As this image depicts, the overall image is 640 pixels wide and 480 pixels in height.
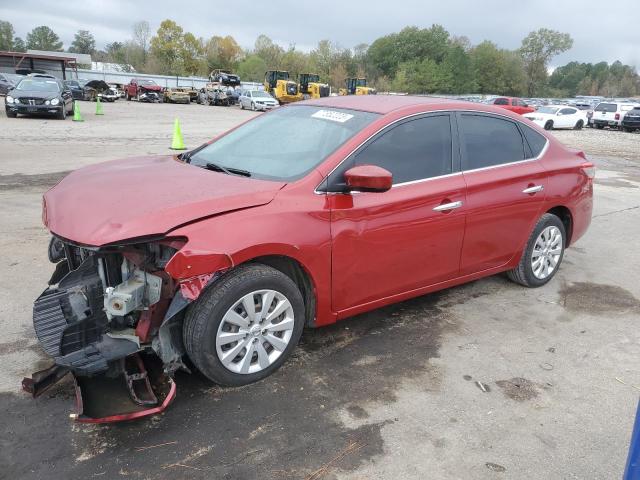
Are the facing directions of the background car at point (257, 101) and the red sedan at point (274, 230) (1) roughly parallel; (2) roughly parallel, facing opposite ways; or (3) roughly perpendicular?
roughly perpendicular

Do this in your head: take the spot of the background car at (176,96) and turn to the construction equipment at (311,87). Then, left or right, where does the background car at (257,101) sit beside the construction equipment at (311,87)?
right

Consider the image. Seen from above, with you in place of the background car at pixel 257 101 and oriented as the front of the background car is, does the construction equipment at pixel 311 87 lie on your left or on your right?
on your left

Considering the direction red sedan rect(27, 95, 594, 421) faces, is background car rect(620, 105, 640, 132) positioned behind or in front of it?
behind

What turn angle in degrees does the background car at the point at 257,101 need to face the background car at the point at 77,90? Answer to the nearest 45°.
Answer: approximately 135° to its right

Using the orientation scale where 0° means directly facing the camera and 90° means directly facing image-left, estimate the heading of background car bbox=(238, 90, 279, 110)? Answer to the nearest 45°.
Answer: approximately 315°

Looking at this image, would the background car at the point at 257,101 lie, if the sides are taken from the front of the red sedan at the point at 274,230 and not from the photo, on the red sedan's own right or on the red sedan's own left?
on the red sedan's own right

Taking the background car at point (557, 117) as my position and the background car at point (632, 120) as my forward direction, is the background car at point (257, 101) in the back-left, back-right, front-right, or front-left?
back-left

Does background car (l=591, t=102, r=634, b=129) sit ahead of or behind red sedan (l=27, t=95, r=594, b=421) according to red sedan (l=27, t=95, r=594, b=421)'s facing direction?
behind

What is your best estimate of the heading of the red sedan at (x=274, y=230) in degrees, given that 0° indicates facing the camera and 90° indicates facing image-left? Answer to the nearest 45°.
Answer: approximately 45°
